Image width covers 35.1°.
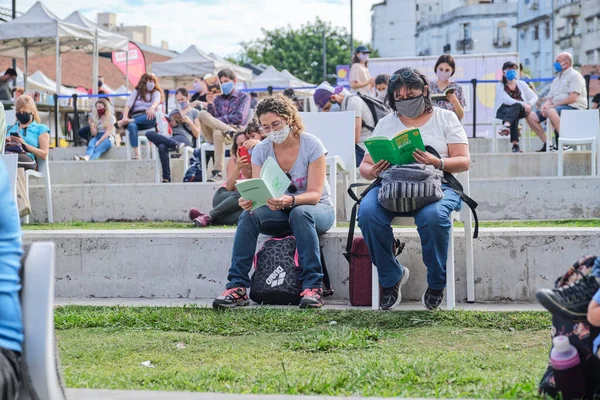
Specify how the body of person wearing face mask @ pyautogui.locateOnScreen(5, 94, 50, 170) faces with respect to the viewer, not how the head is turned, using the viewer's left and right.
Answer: facing the viewer and to the left of the viewer

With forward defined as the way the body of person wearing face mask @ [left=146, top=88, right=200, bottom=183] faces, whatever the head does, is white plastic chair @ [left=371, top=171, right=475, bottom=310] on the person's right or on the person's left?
on the person's left

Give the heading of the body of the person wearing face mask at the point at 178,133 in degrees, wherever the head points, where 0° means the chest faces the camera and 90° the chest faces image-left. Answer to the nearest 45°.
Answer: approximately 45°

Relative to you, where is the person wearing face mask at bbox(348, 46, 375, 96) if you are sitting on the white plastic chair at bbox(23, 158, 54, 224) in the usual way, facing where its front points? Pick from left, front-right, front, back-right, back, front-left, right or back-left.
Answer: back

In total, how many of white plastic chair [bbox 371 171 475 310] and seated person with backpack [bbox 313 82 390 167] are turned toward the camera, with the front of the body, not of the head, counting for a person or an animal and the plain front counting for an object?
1

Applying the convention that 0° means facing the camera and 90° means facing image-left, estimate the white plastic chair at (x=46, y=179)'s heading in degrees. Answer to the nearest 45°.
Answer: approximately 45°

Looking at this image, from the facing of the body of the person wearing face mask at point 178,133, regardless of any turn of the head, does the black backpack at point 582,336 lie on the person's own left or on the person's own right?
on the person's own left

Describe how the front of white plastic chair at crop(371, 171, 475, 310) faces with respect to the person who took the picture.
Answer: facing the viewer
